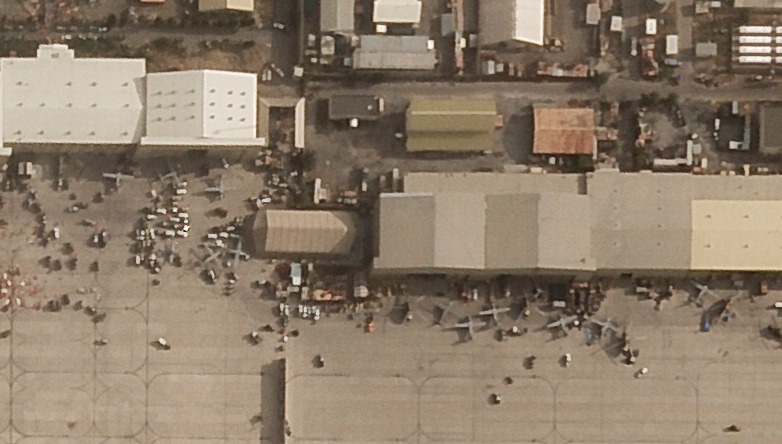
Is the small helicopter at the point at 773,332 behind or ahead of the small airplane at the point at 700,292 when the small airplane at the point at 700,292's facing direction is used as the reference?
ahead
